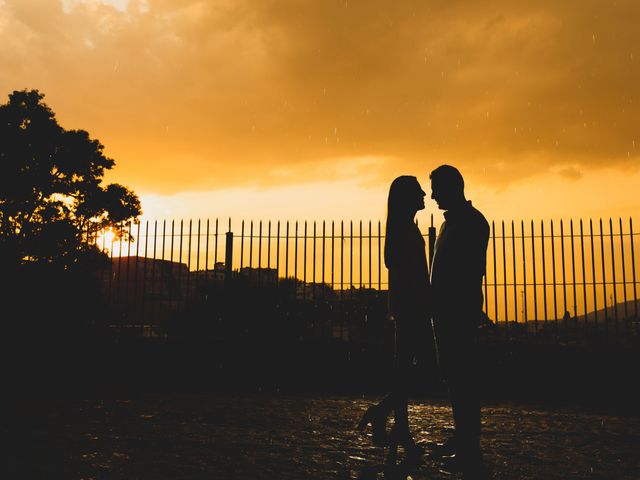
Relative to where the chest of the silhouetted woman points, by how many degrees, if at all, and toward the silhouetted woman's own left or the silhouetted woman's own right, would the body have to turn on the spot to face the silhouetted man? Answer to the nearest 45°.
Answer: approximately 45° to the silhouetted woman's own right

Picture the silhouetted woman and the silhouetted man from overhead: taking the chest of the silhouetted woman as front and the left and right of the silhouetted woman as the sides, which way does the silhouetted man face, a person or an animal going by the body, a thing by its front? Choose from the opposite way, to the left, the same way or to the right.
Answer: the opposite way

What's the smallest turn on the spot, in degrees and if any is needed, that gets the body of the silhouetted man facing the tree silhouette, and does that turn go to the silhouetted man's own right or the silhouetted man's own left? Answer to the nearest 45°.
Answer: approximately 45° to the silhouetted man's own right

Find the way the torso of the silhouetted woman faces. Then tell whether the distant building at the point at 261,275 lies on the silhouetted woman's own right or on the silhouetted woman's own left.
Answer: on the silhouetted woman's own left

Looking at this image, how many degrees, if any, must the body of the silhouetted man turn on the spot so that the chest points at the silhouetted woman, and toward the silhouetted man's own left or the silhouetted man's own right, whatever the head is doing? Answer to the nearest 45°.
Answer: approximately 45° to the silhouetted man's own right

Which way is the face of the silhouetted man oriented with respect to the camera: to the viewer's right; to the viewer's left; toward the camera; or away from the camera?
to the viewer's left

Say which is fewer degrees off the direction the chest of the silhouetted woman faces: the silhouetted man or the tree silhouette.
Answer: the silhouetted man

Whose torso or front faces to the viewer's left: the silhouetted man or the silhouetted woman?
the silhouetted man

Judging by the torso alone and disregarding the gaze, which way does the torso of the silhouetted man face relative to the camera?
to the viewer's left

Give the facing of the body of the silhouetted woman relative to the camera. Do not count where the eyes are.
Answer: to the viewer's right

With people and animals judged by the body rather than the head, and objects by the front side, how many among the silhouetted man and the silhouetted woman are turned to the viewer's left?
1

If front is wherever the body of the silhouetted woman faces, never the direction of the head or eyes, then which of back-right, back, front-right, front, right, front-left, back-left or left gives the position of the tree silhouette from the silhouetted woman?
back-left

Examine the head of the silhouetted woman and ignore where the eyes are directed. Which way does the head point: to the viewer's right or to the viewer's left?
to the viewer's right
